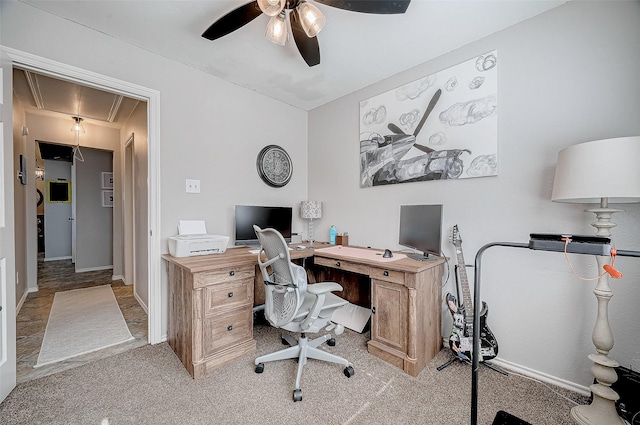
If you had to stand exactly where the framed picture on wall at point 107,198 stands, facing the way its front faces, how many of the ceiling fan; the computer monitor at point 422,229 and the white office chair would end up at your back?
0

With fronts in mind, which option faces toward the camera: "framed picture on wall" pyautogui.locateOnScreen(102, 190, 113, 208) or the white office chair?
the framed picture on wall

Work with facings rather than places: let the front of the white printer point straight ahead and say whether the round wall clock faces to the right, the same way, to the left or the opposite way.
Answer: the same way

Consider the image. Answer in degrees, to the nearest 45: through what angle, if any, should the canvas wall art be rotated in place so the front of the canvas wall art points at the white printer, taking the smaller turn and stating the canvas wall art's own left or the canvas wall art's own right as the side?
0° — it already faces it

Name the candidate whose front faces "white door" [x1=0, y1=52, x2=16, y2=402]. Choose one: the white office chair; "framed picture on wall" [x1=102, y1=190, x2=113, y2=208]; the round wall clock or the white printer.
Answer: the framed picture on wall

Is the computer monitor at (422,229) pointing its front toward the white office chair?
yes

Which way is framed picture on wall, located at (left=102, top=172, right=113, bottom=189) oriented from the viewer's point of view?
toward the camera

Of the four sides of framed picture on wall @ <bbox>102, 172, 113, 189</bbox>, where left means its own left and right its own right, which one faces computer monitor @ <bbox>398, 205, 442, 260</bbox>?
front

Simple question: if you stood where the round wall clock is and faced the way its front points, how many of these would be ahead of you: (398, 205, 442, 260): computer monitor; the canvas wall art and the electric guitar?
3

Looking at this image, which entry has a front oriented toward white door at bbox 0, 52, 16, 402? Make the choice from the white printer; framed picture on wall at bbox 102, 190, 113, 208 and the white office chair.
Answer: the framed picture on wall

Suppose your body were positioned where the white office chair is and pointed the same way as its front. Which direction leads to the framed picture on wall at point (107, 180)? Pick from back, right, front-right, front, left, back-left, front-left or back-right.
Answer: left

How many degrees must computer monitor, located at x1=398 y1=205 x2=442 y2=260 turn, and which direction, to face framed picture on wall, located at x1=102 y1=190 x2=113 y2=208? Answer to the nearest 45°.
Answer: approximately 45° to its right

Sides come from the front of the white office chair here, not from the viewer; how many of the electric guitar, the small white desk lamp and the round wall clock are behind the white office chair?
0

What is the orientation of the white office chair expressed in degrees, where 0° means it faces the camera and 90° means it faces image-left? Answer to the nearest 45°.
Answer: approximately 225°

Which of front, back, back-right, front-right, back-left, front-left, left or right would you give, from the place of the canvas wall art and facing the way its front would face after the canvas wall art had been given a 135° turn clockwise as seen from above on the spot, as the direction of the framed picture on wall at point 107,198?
left
